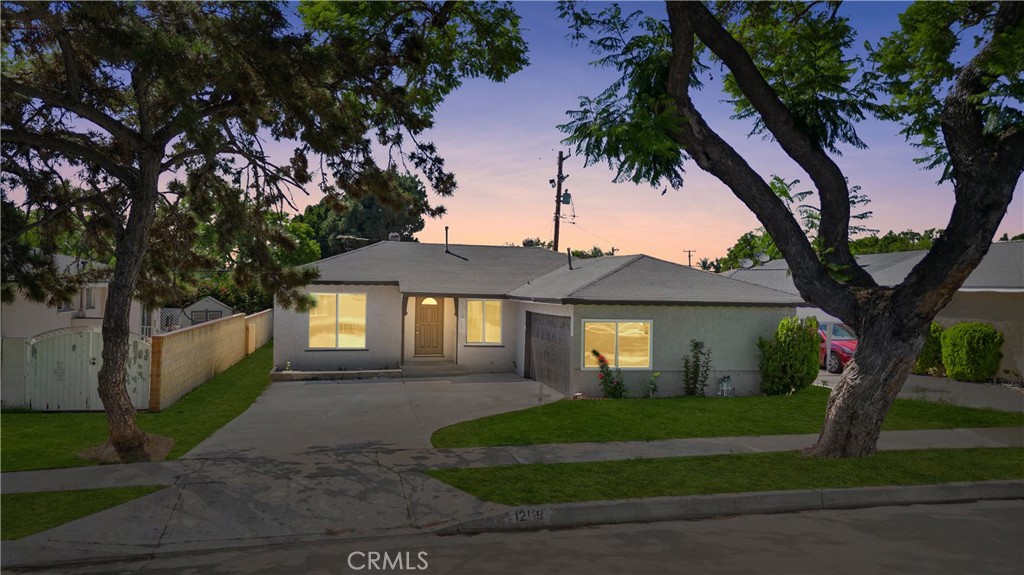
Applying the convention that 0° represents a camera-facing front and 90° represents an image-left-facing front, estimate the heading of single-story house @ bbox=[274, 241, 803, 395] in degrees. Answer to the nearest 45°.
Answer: approximately 0°

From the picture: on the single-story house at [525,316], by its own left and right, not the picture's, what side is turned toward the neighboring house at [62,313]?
right

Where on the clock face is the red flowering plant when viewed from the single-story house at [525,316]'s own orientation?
The red flowering plant is roughly at 11 o'clock from the single-story house.

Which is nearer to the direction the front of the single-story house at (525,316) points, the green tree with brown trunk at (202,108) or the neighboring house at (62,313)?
the green tree with brown trunk

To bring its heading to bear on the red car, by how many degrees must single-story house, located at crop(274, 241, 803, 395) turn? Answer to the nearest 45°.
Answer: approximately 90° to its left

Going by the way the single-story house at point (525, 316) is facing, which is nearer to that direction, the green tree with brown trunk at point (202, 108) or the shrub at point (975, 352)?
the green tree with brown trunk

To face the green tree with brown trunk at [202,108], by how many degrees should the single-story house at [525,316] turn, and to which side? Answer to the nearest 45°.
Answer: approximately 45° to its right

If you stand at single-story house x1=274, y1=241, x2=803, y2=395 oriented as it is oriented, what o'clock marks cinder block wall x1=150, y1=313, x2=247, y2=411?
The cinder block wall is roughly at 2 o'clock from the single-story house.

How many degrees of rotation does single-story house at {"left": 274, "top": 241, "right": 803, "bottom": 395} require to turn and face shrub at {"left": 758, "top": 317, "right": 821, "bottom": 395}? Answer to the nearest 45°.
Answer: approximately 90° to its left

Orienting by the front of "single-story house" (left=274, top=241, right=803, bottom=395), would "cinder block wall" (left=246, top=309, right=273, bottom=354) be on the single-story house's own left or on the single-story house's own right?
on the single-story house's own right

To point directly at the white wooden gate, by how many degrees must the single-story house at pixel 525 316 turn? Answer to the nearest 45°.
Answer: approximately 45° to its right

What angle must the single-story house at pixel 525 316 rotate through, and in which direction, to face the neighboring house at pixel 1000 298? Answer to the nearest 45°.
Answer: approximately 90° to its left

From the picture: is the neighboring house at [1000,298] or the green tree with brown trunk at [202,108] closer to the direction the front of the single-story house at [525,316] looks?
the green tree with brown trunk

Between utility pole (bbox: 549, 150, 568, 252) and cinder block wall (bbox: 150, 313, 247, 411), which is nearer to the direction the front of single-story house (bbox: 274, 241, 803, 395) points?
the cinder block wall

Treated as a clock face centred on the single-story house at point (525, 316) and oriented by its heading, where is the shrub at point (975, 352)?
The shrub is roughly at 9 o'clock from the single-story house.

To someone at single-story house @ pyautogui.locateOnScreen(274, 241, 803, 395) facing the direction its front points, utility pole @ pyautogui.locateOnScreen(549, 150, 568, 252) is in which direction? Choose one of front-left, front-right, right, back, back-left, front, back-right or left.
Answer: back
